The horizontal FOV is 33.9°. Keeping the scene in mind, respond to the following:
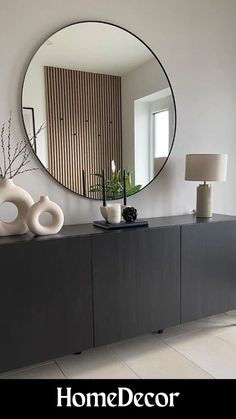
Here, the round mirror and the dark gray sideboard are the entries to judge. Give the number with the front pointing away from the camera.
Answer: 0

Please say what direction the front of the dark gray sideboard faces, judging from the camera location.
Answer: facing the viewer and to the right of the viewer

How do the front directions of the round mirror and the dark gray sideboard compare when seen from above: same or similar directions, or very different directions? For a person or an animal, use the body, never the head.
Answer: same or similar directions

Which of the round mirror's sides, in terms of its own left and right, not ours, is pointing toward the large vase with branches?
right
